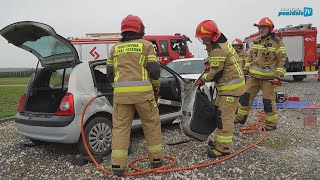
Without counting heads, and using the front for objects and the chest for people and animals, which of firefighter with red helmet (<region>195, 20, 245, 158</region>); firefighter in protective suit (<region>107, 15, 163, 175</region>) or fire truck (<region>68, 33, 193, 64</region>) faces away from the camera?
the firefighter in protective suit

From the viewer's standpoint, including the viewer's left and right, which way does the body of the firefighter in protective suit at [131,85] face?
facing away from the viewer

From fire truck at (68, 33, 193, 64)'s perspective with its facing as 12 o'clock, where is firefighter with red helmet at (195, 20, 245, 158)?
The firefighter with red helmet is roughly at 3 o'clock from the fire truck.

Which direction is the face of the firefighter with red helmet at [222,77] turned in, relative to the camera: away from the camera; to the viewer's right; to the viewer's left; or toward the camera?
to the viewer's left

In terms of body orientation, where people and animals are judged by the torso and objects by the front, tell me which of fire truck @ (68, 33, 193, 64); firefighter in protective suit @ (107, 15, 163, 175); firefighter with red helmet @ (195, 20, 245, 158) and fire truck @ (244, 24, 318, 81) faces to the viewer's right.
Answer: fire truck @ (68, 33, 193, 64)

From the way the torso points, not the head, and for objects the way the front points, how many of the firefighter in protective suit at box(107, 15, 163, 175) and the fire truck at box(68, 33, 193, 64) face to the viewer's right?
1

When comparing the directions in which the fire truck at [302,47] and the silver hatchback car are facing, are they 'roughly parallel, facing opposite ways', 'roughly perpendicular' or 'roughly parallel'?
roughly perpendicular

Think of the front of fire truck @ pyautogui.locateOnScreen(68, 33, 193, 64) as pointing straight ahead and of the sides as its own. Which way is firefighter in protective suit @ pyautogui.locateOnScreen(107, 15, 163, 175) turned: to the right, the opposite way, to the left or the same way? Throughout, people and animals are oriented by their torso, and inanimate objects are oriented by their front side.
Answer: to the left

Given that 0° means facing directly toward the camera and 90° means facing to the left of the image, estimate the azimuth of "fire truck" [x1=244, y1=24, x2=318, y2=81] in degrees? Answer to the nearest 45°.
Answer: approximately 90°

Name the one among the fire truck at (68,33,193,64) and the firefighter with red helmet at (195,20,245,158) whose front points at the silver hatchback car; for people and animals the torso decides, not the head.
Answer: the firefighter with red helmet

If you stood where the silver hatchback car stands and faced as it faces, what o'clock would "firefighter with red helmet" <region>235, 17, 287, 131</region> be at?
The firefighter with red helmet is roughly at 1 o'clock from the silver hatchback car.

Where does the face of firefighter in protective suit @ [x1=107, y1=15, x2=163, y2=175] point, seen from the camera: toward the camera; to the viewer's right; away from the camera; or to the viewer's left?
away from the camera
